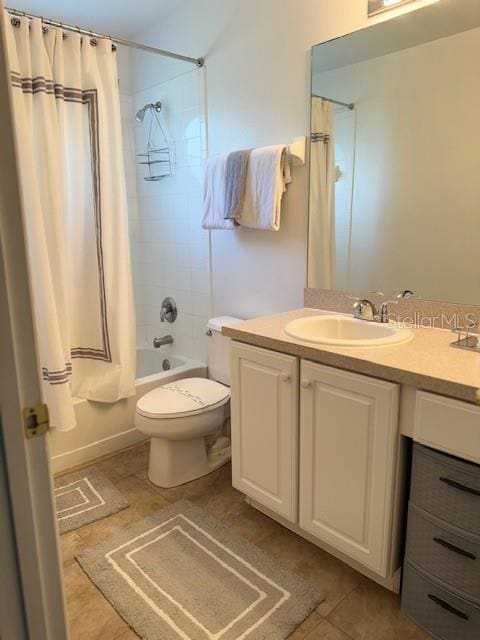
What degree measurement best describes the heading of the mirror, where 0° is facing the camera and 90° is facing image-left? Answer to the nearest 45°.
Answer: approximately 45°

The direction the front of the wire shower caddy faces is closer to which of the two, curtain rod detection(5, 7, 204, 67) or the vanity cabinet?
the curtain rod

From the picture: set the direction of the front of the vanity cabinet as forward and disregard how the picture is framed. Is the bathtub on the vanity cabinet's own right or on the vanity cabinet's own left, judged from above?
on the vanity cabinet's own right
